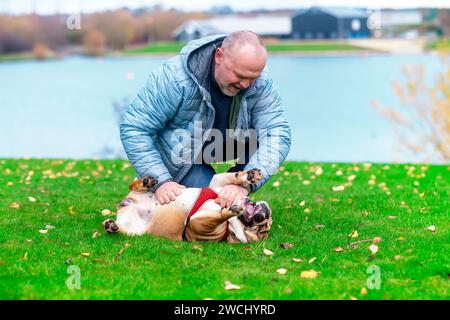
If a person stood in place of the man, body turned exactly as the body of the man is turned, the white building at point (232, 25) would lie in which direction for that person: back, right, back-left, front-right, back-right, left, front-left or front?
back-left

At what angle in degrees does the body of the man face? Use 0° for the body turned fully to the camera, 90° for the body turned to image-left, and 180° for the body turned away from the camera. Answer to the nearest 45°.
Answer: approximately 315°

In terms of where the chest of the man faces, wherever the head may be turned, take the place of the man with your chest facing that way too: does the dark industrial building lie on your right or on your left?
on your left

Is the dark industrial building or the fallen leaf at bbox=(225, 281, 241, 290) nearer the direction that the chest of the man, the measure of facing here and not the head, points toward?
the fallen leaf

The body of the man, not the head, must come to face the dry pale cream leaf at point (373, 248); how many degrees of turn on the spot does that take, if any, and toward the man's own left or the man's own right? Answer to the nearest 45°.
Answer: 0° — they already face it

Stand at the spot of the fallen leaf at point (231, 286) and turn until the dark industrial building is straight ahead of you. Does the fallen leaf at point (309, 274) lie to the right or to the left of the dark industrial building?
right

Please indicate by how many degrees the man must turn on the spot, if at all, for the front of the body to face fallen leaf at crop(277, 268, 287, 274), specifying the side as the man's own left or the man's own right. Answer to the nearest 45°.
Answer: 0° — they already face it

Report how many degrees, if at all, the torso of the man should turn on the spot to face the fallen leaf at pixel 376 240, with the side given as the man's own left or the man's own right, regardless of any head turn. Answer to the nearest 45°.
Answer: approximately 45° to the man's own left

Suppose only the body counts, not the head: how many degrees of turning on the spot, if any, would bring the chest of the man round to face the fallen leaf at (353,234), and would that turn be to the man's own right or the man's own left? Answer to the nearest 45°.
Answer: approximately 45° to the man's own left
